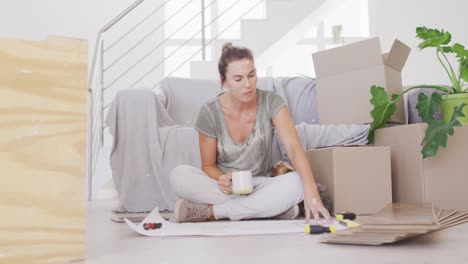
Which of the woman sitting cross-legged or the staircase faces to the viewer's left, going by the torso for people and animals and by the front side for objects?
the staircase

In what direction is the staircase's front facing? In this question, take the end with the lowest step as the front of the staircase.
to the viewer's left

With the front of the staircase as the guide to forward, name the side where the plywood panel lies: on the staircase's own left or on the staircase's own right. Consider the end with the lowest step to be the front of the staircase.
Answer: on the staircase's own left

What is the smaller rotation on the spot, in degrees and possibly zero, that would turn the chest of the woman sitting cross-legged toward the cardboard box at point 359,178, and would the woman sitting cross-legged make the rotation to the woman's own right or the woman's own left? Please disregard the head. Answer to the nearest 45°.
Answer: approximately 90° to the woman's own left

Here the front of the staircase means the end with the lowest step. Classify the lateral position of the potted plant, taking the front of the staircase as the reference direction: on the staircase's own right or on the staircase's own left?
on the staircase's own left

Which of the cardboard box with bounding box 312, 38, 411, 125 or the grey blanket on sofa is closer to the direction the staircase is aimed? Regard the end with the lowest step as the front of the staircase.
the grey blanket on sofa

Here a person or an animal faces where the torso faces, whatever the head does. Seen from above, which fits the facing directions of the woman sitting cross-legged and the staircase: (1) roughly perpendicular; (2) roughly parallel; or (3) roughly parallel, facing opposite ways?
roughly perpendicular

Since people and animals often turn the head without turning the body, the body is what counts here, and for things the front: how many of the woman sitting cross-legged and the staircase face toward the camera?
1
